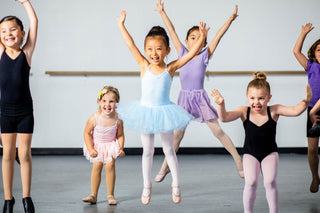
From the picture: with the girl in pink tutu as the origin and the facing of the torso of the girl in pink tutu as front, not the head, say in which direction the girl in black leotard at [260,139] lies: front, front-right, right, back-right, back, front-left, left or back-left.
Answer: front-left

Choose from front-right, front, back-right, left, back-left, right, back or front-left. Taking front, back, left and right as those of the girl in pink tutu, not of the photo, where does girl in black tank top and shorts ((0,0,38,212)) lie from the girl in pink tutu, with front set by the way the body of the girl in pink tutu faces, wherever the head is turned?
front-right

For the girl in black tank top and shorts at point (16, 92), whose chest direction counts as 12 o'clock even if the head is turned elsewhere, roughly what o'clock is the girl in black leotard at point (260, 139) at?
the girl in black leotard at point (260, 139) is roughly at 10 o'clock from the girl in black tank top and shorts at point (16, 92).

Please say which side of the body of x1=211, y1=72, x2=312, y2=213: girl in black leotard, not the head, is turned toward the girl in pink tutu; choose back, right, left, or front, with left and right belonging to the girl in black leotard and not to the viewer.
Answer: right

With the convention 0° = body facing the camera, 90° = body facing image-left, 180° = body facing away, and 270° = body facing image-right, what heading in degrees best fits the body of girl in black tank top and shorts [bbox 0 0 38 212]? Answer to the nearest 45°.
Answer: approximately 0°

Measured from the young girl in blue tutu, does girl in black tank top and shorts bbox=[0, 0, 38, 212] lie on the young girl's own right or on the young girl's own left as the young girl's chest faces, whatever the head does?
on the young girl's own right

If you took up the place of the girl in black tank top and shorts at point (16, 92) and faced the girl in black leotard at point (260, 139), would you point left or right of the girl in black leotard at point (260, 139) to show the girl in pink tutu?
left

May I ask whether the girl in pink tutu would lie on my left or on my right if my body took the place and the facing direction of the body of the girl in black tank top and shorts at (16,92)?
on my left

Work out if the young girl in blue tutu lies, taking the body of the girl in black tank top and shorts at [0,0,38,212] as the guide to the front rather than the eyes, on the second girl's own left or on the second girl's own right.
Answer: on the second girl's own left
